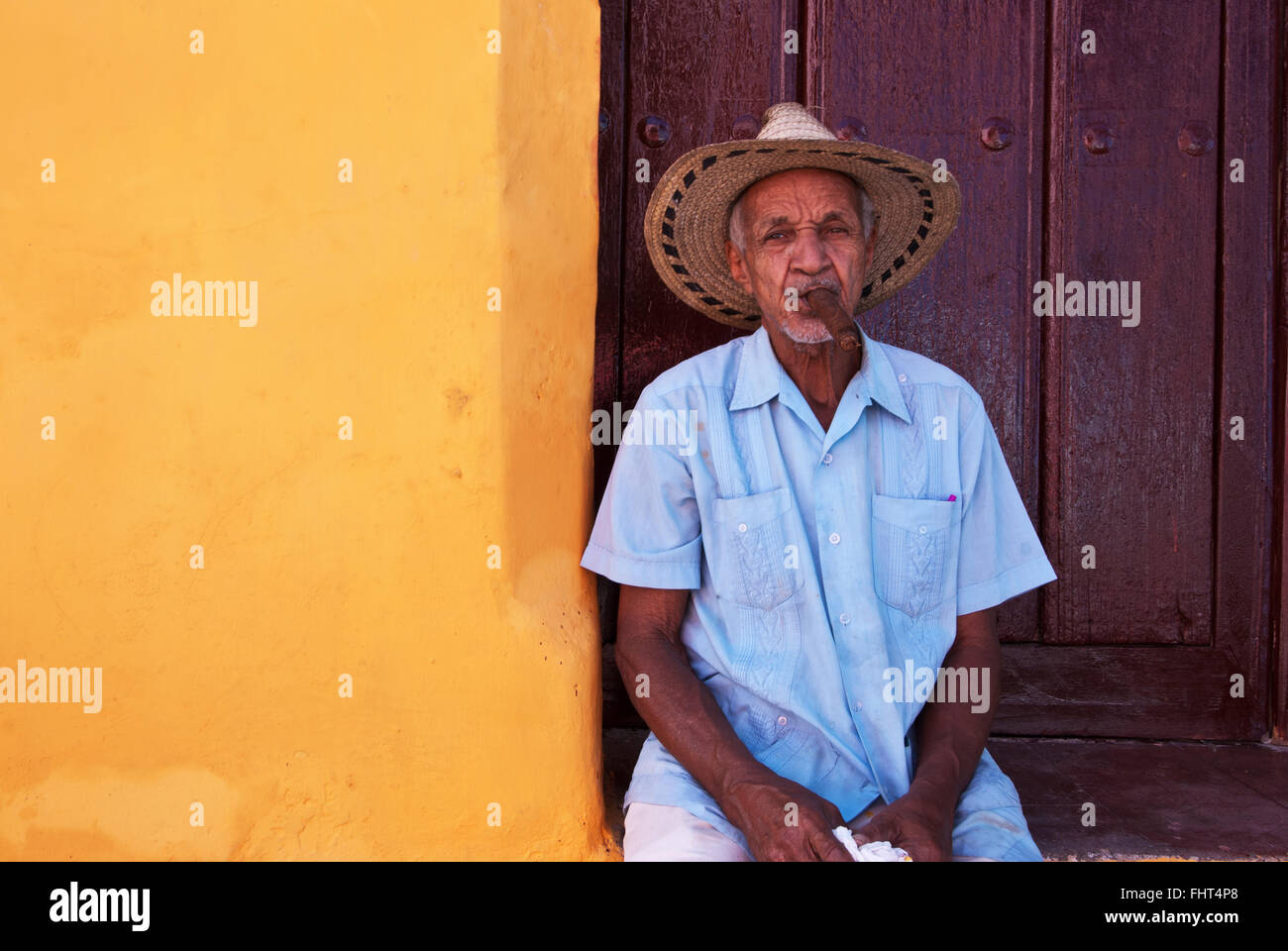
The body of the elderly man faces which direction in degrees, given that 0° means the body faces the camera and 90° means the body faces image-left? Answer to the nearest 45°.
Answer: approximately 0°

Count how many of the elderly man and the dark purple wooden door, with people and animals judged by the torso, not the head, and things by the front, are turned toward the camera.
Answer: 2

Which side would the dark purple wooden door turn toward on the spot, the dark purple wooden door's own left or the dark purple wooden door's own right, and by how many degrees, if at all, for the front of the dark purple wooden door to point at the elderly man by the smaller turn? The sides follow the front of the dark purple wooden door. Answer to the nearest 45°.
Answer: approximately 45° to the dark purple wooden door's own right
